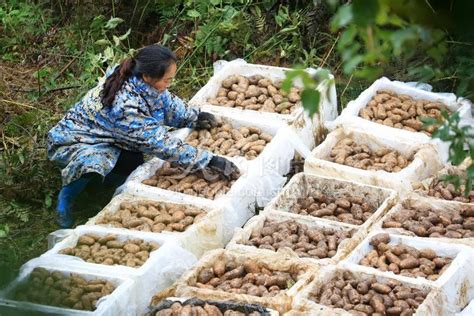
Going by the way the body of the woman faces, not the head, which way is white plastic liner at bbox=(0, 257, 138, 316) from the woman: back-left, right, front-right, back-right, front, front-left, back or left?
right

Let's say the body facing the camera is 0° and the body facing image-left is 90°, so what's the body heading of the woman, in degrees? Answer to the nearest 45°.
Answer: approximately 270°

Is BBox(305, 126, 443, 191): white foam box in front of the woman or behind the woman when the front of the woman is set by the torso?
in front

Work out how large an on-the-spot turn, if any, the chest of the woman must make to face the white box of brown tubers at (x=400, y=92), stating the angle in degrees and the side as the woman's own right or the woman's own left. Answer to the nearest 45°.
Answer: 0° — they already face it

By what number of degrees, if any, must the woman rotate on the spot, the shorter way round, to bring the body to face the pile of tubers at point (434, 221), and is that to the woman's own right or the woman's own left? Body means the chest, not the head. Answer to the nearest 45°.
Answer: approximately 45° to the woman's own right

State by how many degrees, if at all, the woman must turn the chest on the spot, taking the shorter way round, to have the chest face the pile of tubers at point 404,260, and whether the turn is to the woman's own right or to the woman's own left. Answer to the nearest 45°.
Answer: approximately 45° to the woman's own right

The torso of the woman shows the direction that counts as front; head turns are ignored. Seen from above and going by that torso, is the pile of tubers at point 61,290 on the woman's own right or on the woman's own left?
on the woman's own right

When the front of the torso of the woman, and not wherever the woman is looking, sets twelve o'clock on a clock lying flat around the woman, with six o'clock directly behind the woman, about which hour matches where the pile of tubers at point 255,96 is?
The pile of tubers is roughly at 11 o'clock from the woman.

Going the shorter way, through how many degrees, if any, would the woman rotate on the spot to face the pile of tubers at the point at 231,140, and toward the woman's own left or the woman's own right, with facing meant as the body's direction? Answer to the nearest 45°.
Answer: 0° — they already face it

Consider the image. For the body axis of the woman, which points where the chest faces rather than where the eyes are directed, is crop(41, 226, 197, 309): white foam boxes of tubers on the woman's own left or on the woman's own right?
on the woman's own right
